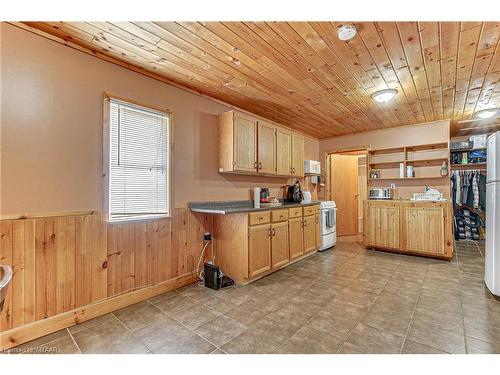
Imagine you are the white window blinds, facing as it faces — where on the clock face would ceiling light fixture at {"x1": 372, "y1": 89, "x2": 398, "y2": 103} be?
The ceiling light fixture is roughly at 11 o'clock from the white window blinds.

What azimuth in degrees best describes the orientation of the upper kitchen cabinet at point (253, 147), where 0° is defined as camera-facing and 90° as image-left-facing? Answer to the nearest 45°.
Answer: approximately 315°

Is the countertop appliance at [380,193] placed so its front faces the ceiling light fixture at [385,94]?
yes

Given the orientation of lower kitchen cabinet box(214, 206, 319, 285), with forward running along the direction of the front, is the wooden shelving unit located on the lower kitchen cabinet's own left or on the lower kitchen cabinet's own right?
on the lower kitchen cabinet's own left

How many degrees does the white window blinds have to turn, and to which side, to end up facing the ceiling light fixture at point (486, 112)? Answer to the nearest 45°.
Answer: approximately 45° to its left

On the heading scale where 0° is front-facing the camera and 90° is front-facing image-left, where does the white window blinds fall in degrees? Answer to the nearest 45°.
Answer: approximately 315°

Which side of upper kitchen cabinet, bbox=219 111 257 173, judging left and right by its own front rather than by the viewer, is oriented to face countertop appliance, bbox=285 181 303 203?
left

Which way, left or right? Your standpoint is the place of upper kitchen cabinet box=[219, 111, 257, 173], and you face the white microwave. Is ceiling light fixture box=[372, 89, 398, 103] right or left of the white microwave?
right
